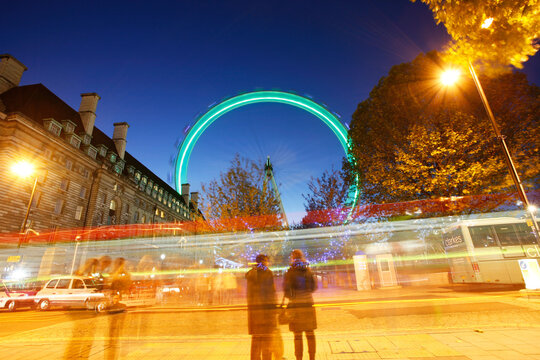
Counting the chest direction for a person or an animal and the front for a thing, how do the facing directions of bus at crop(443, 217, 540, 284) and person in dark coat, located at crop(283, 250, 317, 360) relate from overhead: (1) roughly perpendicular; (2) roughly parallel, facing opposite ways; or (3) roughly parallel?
roughly perpendicular

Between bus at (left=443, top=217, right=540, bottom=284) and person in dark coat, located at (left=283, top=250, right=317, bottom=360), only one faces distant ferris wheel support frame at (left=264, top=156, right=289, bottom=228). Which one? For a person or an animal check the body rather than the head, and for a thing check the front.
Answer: the person in dark coat

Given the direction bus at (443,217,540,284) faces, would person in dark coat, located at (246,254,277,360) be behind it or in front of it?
behind

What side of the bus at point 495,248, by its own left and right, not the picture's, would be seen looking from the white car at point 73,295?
back

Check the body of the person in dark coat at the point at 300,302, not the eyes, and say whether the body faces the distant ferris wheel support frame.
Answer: yes

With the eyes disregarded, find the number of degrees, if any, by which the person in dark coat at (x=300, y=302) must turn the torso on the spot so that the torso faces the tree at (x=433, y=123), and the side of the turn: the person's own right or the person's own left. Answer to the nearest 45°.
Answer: approximately 45° to the person's own right

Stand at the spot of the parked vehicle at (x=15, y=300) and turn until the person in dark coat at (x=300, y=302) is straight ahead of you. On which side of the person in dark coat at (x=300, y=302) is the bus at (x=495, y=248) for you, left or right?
left

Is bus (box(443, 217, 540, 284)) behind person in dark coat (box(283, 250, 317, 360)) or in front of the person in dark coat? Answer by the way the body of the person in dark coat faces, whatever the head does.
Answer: in front

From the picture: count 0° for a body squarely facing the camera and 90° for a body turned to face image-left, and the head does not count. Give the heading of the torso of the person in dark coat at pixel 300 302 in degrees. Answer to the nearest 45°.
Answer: approximately 180°

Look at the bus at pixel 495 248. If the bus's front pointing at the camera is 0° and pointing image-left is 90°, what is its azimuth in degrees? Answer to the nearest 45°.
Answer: approximately 225°

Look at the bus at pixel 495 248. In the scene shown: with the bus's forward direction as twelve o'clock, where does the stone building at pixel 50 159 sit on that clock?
The stone building is roughly at 7 o'clock from the bus.

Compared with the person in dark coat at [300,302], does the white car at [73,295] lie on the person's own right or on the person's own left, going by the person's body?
on the person's own left

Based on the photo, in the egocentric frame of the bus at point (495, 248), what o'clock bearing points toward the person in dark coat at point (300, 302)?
The person in dark coat is roughly at 5 o'clock from the bus.

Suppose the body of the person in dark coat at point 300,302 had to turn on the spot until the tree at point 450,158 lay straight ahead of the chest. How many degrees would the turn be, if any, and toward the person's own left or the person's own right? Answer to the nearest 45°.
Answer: approximately 45° to the person's own right
